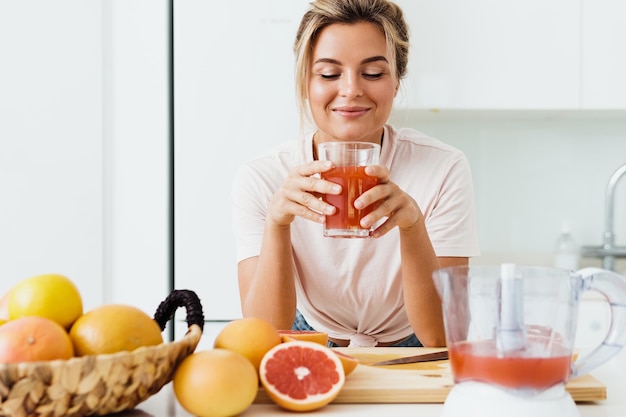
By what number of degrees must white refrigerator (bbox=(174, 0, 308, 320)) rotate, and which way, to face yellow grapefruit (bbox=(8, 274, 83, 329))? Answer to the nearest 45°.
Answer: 0° — it already faces it

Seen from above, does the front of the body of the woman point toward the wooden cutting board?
yes

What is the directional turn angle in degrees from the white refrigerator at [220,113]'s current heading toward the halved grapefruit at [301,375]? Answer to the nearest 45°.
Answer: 0° — it already faces it

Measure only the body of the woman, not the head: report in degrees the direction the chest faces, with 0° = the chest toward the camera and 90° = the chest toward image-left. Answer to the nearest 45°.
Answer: approximately 0°

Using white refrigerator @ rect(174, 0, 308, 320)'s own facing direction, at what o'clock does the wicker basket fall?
The wicker basket is roughly at 12 o'clock from the white refrigerator.

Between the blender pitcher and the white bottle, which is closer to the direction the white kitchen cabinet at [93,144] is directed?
the blender pitcher

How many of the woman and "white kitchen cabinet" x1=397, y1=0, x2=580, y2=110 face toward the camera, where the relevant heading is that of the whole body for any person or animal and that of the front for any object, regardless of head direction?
2

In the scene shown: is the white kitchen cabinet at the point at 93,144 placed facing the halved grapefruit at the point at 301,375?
yes

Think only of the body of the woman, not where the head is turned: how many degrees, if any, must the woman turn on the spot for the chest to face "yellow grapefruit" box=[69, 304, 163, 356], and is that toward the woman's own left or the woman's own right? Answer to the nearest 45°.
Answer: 0° — they already face it
